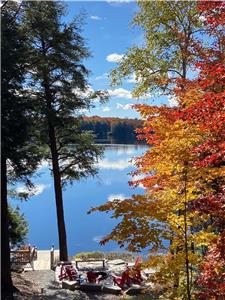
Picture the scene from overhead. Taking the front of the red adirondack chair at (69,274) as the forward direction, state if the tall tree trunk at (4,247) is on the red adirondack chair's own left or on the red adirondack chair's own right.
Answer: on the red adirondack chair's own right

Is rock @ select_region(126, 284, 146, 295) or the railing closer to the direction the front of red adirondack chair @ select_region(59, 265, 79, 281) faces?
the rock

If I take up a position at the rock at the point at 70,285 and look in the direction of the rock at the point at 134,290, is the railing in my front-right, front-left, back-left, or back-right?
back-left

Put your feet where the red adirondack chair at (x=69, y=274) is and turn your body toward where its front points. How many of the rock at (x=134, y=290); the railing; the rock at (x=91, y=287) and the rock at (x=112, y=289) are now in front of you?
3

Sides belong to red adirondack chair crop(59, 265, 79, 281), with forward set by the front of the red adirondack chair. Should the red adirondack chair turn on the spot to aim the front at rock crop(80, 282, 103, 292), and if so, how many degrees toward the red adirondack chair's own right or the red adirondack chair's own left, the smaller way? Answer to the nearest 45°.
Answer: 0° — it already faces it

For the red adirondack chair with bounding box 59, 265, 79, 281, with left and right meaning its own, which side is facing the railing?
back

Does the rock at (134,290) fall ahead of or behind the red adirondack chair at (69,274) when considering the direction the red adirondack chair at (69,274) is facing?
ahead

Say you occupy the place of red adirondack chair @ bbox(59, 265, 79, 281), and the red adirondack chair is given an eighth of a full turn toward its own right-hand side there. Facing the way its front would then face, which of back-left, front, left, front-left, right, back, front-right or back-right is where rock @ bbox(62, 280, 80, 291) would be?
front

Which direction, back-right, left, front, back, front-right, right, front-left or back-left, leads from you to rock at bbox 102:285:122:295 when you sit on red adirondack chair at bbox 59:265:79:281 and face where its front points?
front

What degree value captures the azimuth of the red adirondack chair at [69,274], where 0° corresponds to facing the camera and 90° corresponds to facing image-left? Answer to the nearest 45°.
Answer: approximately 315°

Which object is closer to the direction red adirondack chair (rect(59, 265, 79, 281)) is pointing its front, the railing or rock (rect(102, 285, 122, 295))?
the rock
